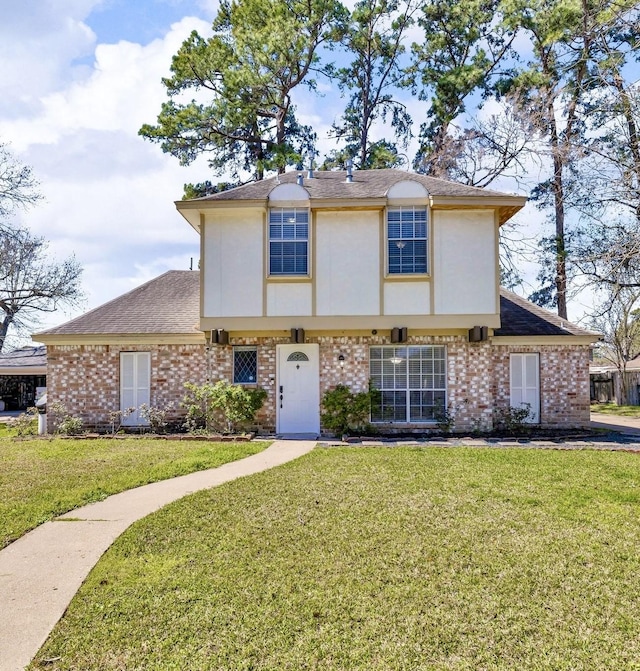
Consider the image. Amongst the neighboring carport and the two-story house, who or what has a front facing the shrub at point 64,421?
the neighboring carport

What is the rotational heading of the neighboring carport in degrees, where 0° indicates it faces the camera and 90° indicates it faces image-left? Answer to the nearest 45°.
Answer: approximately 0°

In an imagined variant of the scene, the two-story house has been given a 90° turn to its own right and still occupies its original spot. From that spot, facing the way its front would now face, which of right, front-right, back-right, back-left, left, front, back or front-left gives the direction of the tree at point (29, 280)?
front-right

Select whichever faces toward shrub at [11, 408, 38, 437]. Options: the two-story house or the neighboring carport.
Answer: the neighboring carport

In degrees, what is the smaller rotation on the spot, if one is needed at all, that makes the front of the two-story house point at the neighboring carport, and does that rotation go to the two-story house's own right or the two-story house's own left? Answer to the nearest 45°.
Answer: approximately 135° to the two-story house's own right

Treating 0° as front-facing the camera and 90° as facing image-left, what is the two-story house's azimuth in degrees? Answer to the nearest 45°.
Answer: approximately 0°

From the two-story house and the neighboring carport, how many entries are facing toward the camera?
2

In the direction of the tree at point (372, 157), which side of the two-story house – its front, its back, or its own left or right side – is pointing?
back
